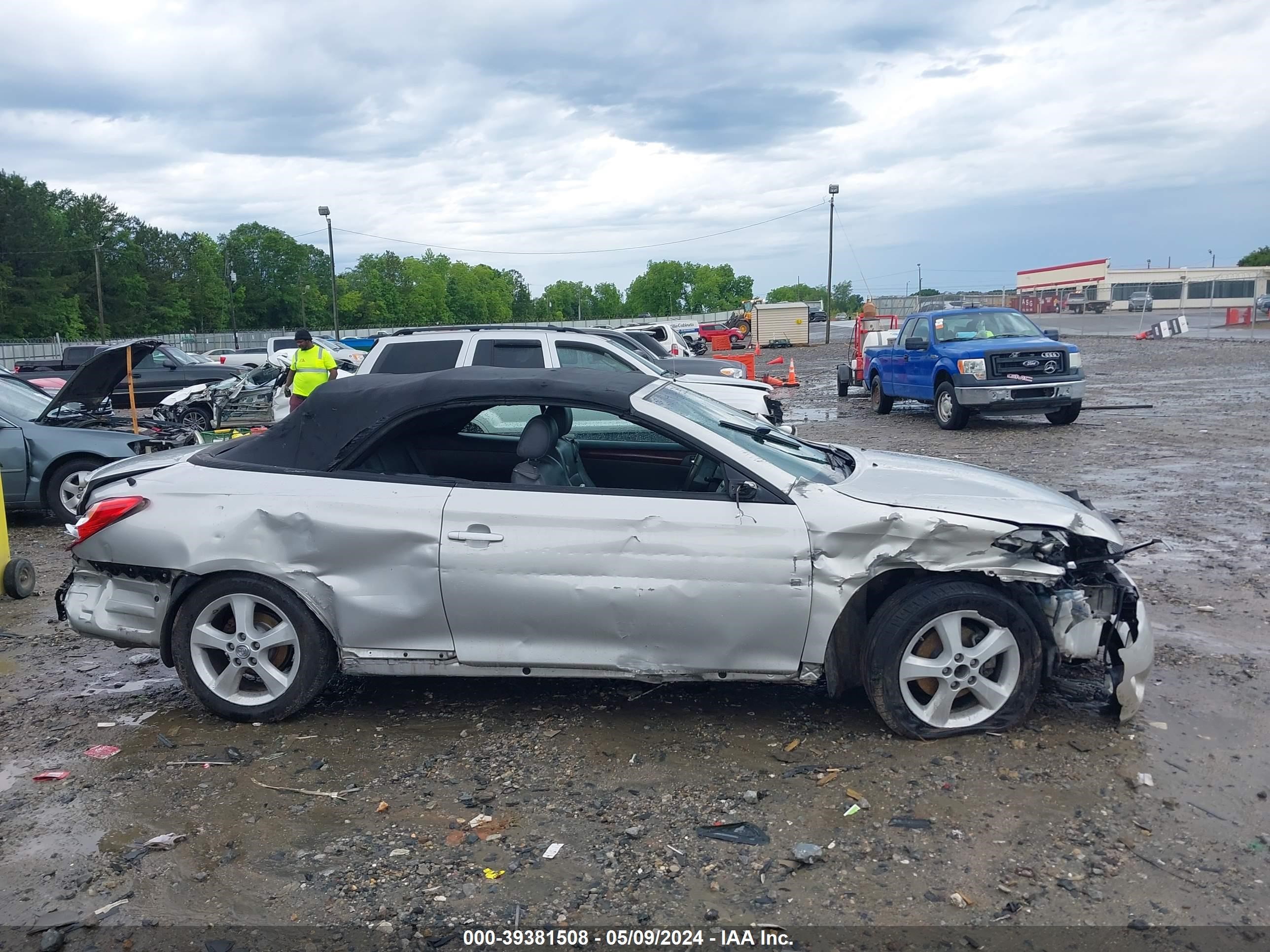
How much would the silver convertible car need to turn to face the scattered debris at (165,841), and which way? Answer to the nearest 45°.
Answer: approximately 135° to its right

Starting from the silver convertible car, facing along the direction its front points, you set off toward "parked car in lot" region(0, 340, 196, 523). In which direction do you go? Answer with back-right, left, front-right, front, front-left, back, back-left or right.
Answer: back-left

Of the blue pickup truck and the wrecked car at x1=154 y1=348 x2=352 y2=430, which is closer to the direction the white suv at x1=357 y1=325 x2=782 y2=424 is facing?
the blue pickup truck

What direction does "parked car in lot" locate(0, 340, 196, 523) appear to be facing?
to the viewer's right

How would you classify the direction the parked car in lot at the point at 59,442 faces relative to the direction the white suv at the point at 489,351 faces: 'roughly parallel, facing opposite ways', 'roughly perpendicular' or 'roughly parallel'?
roughly parallel

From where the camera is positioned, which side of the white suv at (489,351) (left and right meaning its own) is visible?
right

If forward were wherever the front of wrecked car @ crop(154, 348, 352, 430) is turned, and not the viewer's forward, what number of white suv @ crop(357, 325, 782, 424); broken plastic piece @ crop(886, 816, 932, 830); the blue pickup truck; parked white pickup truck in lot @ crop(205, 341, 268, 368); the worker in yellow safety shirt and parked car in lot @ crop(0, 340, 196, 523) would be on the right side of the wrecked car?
1

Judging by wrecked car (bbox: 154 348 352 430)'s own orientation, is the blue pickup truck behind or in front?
behind

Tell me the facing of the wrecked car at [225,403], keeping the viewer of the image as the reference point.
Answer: facing to the left of the viewer

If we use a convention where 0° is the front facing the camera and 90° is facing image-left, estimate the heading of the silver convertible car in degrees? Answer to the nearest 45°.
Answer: approximately 270°

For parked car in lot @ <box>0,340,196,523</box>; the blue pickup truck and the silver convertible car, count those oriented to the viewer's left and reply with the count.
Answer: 0

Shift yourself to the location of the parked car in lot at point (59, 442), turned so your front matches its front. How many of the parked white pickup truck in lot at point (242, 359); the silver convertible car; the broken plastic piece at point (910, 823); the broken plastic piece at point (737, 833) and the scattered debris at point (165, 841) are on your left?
1

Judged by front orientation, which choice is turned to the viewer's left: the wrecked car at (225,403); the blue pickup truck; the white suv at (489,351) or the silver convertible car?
the wrecked car
